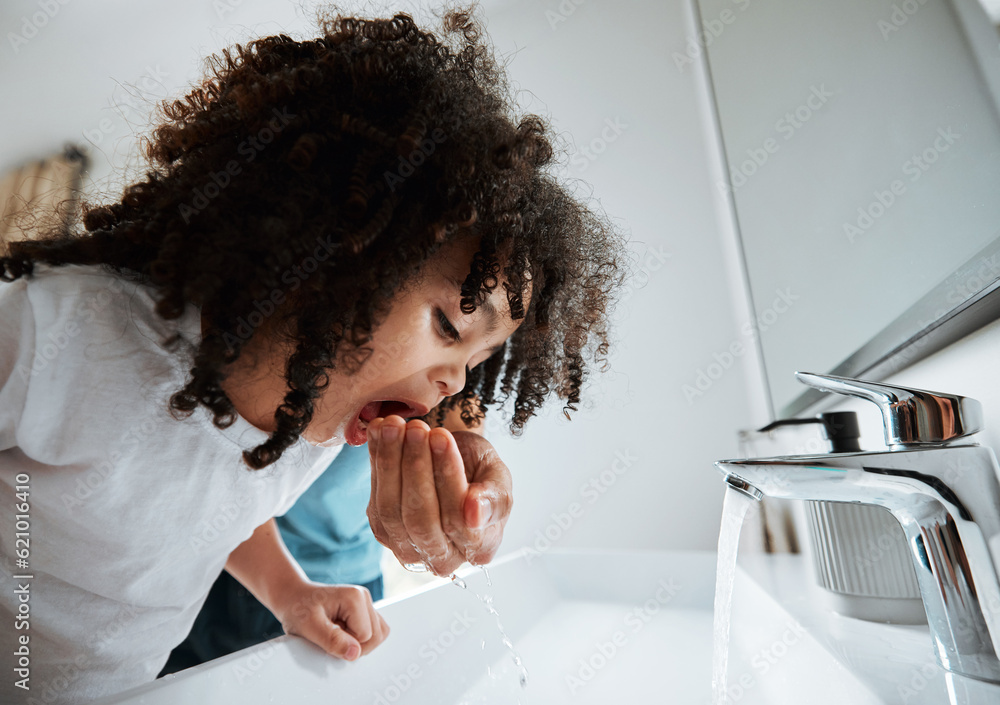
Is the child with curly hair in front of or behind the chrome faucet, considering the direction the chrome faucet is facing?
in front

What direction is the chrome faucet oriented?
to the viewer's left

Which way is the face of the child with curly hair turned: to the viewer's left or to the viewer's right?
to the viewer's right
